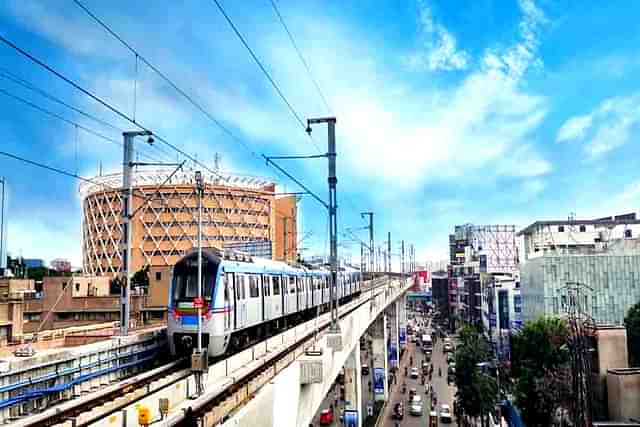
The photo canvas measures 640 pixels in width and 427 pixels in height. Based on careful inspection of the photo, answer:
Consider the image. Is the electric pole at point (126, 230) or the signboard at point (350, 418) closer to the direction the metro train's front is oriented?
the electric pole

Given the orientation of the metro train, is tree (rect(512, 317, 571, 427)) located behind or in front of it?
behind

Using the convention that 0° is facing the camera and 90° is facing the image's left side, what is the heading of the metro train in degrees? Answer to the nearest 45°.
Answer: approximately 45°

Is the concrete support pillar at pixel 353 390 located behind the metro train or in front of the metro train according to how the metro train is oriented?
behind

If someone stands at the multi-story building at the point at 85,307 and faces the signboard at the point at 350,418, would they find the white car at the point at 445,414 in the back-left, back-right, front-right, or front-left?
front-left

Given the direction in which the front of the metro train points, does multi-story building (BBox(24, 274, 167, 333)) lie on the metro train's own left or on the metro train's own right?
on the metro train's own right
